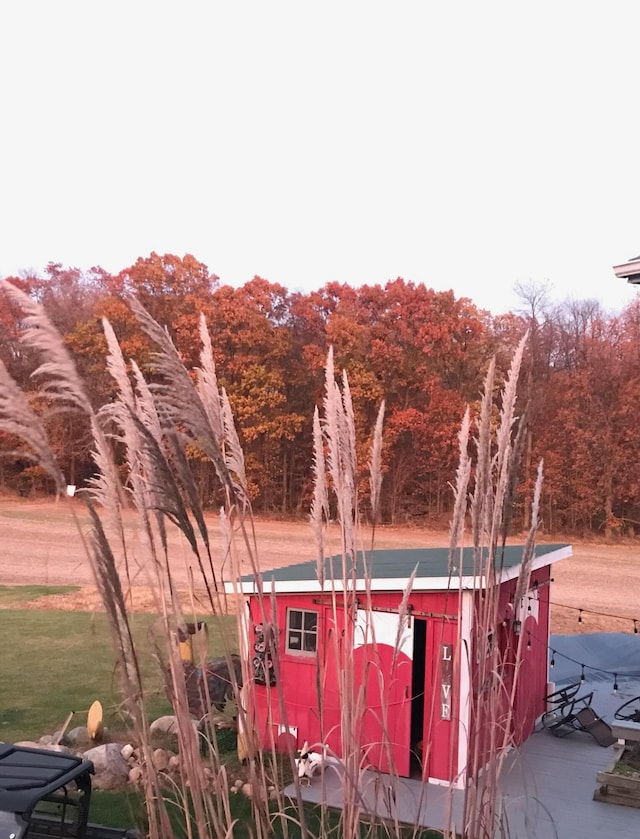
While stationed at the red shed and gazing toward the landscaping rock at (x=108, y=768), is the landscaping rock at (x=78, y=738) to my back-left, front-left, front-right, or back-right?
front-right

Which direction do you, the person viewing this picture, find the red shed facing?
facing the viewer and to the left of the viewer

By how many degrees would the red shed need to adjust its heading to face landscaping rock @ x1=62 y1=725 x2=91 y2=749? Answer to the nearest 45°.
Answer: approximately 45° to its right

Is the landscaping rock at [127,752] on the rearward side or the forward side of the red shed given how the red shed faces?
on the forward side

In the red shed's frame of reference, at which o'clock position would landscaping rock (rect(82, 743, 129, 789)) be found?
The landscaping rock is roughly at 1 o'clock from the red shed.
